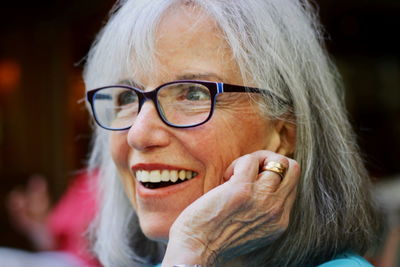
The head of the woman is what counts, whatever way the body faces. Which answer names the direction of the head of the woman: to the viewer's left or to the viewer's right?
to the viewer's left
